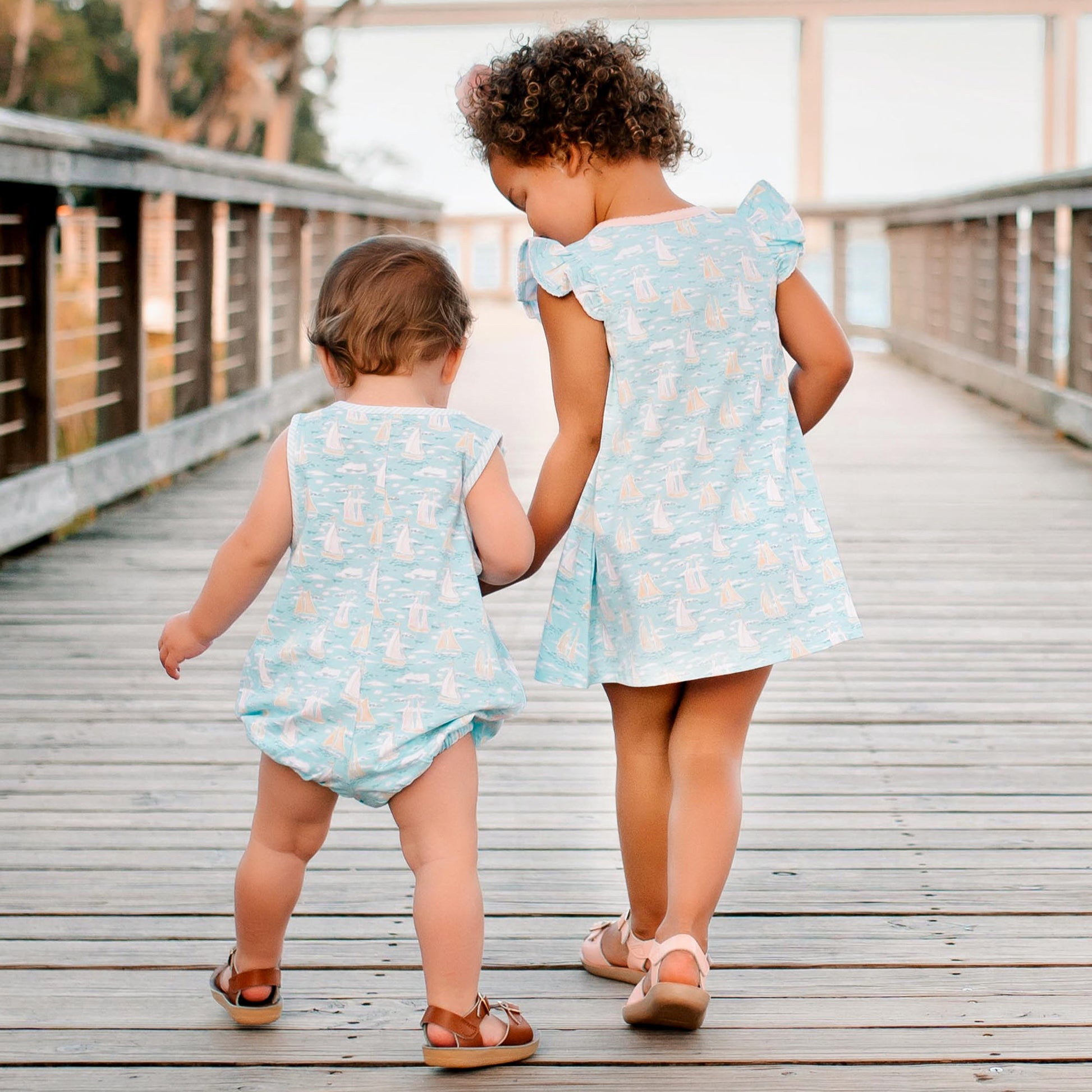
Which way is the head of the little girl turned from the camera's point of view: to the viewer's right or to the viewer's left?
to the viewer's left

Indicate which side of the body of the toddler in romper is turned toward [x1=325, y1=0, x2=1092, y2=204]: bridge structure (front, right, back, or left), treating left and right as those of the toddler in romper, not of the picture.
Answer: front

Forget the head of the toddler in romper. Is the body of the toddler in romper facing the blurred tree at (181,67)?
yes

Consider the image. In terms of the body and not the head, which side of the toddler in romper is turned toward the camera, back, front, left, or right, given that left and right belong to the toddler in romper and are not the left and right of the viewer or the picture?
back

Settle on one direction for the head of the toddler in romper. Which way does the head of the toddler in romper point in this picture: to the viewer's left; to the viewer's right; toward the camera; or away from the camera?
away from the camera
